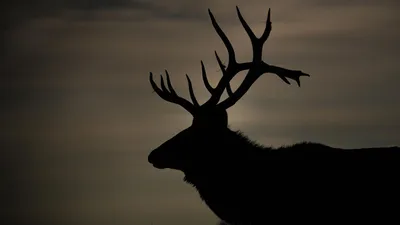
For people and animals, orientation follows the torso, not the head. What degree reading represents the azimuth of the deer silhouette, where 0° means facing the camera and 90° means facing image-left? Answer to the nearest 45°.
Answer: approximately 90°
